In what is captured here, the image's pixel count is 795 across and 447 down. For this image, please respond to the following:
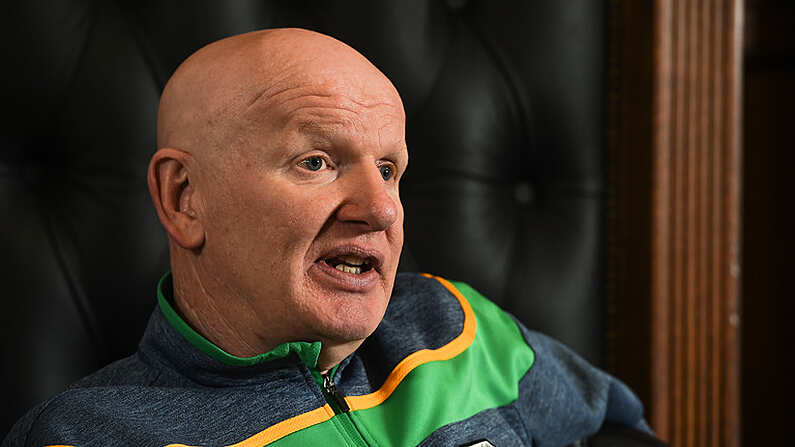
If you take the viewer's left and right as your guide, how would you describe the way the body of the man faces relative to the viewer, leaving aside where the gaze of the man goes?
facing the viewer and to the right of the viewer

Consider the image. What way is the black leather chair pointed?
toward the camera

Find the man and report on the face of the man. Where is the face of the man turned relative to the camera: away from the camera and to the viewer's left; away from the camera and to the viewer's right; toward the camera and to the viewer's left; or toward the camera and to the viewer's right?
toward the camera and to the viewer's right
